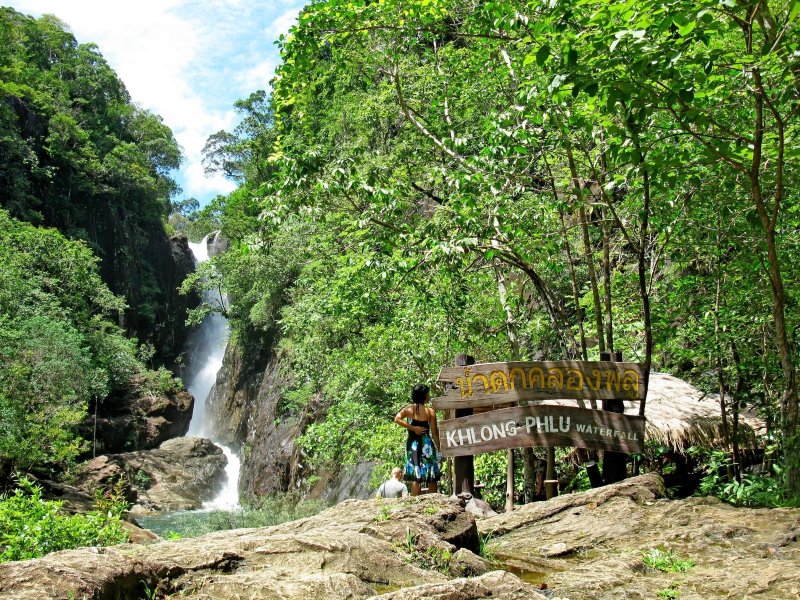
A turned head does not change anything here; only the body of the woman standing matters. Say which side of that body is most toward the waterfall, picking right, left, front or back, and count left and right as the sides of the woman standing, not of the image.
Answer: front

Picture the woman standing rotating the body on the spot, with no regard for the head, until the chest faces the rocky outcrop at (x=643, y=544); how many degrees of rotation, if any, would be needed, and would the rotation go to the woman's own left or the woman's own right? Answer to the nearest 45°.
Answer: approximately 135° to the woman's own right

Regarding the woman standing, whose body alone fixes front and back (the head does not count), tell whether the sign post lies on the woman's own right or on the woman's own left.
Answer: on the woman's own right

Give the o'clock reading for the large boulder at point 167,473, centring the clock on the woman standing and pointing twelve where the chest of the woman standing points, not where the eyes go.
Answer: The large boulder is roughly at 11 o'clock from the woman standing.

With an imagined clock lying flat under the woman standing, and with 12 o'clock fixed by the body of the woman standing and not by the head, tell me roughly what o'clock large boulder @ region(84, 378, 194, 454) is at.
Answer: The large boulder is roughly at 11 o'clock from the woman standing.

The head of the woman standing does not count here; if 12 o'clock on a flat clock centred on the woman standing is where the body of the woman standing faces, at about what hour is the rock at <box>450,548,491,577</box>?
The rock is roughly at 6 o'clock from the woman standing.

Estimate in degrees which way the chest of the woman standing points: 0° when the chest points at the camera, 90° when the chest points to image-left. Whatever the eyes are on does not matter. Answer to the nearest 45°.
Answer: approximately 180°

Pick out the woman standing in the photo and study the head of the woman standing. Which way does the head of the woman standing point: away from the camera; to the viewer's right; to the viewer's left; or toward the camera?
away from the camera
